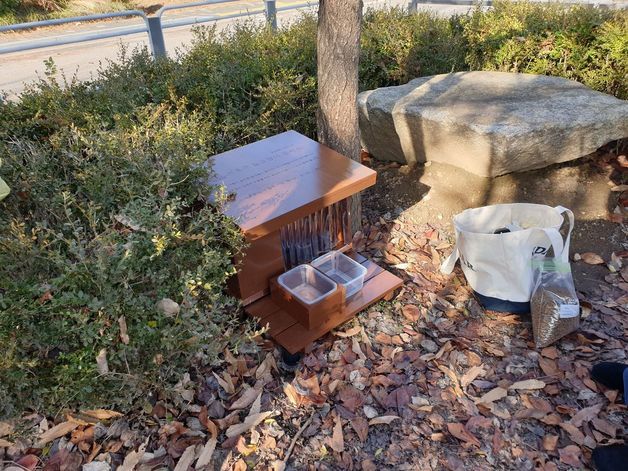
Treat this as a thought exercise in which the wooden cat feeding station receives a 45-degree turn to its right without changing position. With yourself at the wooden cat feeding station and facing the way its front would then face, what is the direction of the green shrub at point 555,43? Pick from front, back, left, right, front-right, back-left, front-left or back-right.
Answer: back-left

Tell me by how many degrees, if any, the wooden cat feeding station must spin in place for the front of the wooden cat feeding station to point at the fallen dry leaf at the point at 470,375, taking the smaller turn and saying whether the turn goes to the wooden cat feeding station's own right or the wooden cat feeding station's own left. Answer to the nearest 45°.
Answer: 0° — it already faces it

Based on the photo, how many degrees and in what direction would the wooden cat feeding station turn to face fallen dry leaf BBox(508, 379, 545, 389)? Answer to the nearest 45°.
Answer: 0° — it already faces it

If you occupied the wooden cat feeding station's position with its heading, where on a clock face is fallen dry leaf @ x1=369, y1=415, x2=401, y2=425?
The fallen dry leaf is roughly at 1 o'clock from the wooden cat feeding station.

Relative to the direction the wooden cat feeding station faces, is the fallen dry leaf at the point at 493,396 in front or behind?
in front

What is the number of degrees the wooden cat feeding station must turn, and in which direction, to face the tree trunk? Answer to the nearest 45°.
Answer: approximately 135° to its left

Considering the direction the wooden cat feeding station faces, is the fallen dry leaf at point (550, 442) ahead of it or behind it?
ahead

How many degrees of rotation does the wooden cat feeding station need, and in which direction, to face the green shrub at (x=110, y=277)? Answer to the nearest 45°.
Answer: approximately 90° to its right

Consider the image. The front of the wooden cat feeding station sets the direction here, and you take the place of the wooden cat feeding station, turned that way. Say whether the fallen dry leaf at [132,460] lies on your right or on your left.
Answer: on your right

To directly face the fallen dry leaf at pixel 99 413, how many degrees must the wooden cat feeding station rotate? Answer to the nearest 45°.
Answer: approximately 90° to its right

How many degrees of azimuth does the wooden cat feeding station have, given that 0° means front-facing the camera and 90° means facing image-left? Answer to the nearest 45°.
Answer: approximately 315°

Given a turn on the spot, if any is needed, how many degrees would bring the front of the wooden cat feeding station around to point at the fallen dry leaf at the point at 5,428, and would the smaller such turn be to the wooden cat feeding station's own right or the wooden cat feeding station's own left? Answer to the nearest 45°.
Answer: approximately 90° to the wooden cat feeding station's own right
